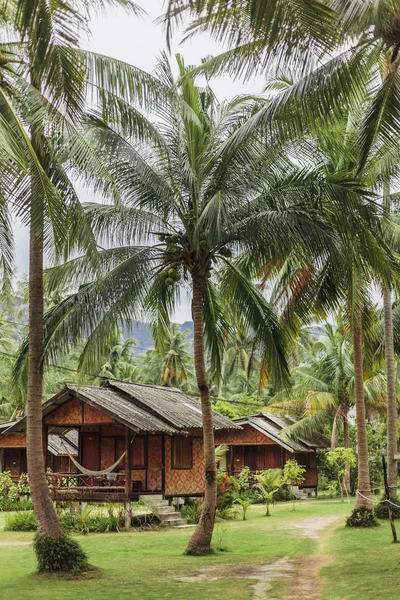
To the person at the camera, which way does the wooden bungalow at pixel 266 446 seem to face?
facing the viewer and to the left of the viewer

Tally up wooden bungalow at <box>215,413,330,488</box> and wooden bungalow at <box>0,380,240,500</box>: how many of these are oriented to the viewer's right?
0

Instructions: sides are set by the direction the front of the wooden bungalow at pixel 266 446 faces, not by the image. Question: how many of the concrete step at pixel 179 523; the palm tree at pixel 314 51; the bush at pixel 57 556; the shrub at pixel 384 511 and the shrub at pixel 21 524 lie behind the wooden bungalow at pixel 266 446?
0

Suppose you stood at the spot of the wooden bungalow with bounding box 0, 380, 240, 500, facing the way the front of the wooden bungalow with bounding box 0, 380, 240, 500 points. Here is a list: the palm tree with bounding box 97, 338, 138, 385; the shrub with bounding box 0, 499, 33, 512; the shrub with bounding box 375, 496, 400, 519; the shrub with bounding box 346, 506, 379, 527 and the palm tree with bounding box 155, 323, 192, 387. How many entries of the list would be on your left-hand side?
2

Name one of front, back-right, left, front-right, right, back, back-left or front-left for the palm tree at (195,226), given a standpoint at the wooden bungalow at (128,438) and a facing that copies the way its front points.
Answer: front-left

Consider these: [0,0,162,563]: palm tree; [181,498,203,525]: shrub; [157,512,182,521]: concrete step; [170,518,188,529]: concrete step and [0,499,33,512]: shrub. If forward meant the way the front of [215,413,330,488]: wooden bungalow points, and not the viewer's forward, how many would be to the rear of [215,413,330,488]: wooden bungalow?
0

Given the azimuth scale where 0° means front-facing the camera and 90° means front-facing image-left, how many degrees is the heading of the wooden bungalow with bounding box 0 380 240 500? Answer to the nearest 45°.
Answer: approximately 45°

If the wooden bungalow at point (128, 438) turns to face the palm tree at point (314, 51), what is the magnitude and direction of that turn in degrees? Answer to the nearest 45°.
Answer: approximately 45° to its left

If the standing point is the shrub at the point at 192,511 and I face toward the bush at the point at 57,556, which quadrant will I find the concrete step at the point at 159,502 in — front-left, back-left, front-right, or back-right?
front-right

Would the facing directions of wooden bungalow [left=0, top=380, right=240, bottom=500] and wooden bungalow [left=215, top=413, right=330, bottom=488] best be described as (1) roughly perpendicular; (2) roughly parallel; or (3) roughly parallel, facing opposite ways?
roughly parallel

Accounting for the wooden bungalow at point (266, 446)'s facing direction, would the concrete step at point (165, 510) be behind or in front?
in front

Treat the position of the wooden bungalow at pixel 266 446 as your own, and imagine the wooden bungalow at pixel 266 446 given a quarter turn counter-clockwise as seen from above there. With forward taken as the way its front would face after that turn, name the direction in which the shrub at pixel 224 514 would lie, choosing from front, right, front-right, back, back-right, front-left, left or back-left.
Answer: front-right

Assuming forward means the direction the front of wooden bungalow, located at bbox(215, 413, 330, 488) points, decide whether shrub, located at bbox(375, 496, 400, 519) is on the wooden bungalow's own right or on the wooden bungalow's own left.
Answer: on the wooden bungalow's own left

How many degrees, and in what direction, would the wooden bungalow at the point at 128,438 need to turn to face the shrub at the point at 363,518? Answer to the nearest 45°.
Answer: approximately 90° to its left
